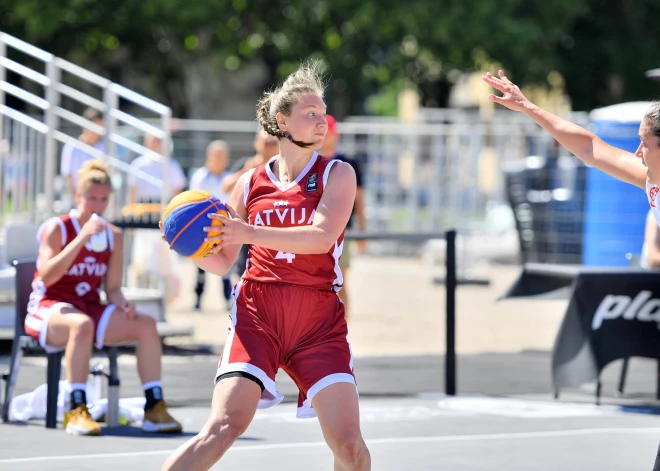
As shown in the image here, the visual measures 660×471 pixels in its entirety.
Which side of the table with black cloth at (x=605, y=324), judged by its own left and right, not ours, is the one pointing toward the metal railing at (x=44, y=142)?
right

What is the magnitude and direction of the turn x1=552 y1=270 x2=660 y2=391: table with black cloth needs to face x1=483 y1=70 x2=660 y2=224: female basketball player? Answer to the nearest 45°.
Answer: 0° — it already faces them

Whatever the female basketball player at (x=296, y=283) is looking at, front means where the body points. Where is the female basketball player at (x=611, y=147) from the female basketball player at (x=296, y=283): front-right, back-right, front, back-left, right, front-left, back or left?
left

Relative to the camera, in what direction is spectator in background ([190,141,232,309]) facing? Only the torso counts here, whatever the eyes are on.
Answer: toward the camera

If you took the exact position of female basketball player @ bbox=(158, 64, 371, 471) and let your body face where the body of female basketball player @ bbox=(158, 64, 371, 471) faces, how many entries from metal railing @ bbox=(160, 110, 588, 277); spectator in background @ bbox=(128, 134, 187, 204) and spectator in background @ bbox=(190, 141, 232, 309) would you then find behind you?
3

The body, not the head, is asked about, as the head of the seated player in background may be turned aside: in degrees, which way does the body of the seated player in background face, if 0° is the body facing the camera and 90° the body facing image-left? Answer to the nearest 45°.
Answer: approximately 315°

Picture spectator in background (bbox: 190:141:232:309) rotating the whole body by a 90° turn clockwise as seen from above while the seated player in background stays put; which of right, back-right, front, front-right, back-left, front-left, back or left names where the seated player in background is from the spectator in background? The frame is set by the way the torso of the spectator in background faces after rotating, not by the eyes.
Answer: left

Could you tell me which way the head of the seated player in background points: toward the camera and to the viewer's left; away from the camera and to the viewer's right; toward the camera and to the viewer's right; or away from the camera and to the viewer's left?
toward the camera and to the viewer's right

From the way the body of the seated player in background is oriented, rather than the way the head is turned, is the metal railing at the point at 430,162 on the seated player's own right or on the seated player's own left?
on the seated player's own left

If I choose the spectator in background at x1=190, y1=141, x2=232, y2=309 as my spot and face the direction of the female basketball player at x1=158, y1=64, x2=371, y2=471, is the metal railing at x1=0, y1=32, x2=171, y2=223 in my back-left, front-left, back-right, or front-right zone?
front-right

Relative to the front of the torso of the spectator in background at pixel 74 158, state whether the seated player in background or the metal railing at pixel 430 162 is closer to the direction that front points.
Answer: the seated player in background

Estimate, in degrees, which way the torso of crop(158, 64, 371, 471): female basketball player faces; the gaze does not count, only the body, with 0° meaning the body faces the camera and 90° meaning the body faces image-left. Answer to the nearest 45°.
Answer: approximately 0°
